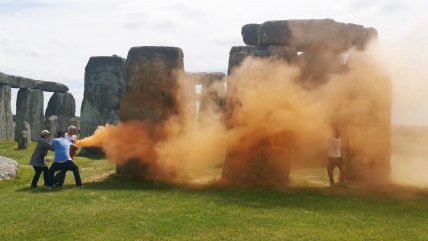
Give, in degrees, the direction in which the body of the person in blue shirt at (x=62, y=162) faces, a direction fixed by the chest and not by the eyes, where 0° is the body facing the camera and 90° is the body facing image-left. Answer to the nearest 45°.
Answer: approximately 225°
